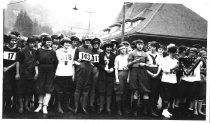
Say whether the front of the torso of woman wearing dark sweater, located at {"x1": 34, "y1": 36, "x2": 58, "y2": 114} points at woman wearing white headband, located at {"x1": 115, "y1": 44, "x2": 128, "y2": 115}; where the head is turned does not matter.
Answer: no

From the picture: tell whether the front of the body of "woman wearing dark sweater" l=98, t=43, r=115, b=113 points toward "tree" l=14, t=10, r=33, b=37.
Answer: no

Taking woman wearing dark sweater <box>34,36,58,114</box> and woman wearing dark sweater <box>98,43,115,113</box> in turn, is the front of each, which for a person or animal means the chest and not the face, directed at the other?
no

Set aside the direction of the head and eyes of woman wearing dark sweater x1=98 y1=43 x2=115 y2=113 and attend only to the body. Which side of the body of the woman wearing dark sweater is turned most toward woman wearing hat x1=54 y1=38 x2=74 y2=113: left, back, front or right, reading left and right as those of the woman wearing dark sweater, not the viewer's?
right

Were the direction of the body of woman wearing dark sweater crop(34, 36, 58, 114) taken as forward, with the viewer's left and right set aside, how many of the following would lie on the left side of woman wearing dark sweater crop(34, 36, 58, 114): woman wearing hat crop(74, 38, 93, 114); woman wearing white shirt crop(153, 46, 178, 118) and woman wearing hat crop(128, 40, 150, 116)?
3

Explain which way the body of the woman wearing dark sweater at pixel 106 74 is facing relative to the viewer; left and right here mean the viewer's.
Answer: facing the viewer

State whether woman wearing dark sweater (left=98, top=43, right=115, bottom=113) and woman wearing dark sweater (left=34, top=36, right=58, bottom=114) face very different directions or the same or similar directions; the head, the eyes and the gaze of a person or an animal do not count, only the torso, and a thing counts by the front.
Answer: same or similar directions

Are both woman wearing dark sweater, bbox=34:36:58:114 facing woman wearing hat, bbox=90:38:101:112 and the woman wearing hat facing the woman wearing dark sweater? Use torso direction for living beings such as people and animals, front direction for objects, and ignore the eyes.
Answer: no

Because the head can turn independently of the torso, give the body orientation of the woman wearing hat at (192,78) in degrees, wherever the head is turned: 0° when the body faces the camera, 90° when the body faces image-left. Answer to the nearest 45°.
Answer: approximately 45°

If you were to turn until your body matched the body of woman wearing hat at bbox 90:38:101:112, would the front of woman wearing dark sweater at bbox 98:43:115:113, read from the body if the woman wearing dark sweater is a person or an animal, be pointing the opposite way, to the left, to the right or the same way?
the same way

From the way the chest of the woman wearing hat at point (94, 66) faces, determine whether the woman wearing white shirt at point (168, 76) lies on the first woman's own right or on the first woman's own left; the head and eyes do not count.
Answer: on the first woman's own left

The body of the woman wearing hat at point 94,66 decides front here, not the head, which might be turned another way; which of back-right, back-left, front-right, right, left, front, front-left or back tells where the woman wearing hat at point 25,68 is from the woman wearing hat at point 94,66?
right

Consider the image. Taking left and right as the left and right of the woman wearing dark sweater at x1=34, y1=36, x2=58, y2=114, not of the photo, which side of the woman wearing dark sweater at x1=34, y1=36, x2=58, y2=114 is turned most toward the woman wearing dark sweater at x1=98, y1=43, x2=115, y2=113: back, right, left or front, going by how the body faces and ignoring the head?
left

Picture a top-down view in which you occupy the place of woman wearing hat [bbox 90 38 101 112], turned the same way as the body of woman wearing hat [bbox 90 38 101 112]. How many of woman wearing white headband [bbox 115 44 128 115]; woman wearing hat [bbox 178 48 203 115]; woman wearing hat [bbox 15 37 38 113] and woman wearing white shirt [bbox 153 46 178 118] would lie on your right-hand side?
1

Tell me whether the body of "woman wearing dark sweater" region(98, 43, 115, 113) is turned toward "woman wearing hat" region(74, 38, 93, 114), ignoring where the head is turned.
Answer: no

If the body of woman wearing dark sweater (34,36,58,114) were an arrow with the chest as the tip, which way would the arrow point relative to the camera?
toward the camera
